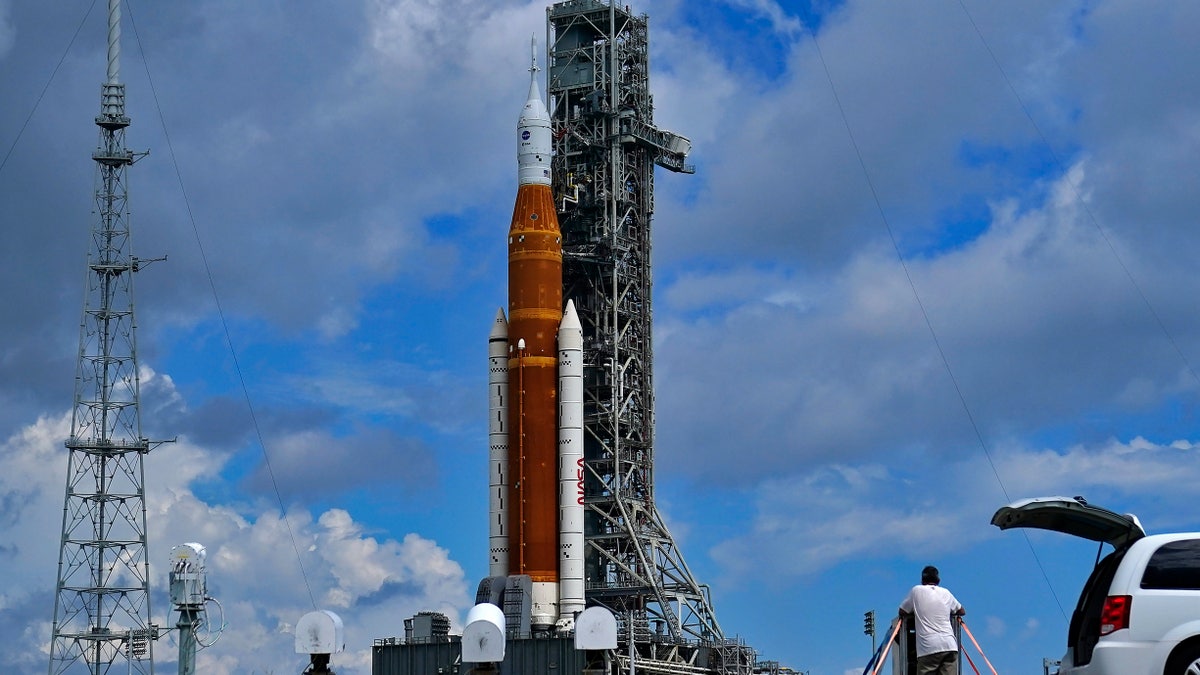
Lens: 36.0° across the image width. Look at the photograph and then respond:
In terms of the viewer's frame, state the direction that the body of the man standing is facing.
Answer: away from the camera

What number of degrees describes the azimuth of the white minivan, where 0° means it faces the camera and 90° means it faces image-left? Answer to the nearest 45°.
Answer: approximately 270°

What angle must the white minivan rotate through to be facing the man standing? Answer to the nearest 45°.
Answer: approximately 135° to its left

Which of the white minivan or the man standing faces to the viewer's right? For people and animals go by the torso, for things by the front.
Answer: the white minivan

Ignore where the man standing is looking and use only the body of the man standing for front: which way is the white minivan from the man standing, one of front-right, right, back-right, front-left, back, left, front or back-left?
back-right

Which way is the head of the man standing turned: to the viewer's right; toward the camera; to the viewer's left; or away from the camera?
away from the camera
